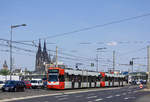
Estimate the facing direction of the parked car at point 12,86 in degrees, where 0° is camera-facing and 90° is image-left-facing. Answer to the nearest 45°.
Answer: approximately 45°
